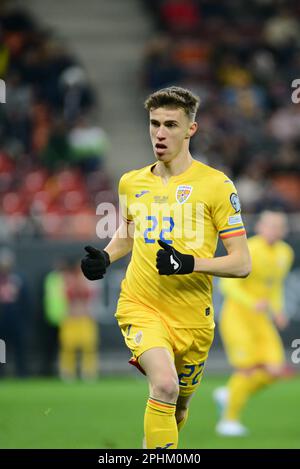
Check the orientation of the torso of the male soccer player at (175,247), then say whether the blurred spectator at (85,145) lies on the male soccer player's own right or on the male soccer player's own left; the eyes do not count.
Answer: on the male soccer player's own right

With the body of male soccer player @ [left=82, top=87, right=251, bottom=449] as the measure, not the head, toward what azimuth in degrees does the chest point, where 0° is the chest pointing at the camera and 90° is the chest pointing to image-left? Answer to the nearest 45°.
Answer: approximately 45°

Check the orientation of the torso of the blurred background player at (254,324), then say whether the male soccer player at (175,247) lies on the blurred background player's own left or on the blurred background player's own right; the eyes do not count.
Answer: on the blurred background player's own right
